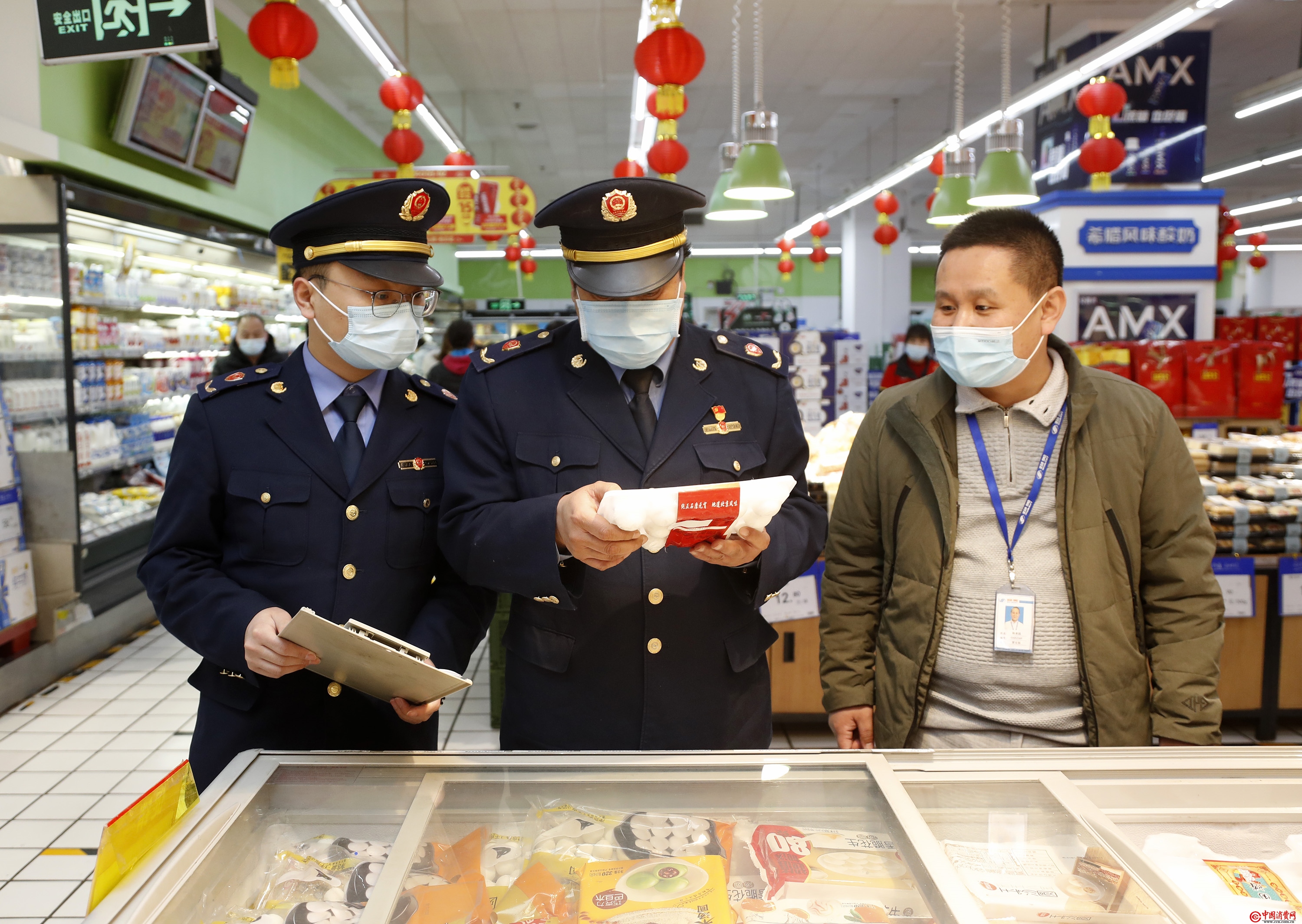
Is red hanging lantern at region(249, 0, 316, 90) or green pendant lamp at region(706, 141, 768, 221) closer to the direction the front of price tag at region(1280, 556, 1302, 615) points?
the red hanging lantern

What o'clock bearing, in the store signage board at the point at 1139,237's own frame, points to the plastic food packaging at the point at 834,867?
The plastic food packaging is roughly at 12 o'clock from the store signage board.

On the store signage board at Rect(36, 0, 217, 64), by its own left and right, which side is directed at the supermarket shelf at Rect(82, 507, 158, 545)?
back

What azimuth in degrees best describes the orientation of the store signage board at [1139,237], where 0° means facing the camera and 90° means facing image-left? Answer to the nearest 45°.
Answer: approximately 0°

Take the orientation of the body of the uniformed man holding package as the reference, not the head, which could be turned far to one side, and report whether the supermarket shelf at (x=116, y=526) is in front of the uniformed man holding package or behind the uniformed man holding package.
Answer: behind
